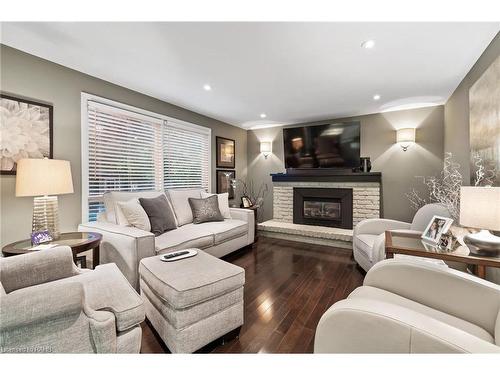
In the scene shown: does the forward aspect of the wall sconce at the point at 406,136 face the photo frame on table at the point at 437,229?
yes

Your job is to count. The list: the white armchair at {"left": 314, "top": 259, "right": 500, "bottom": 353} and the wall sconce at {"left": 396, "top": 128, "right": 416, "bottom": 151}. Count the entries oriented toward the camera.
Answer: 1

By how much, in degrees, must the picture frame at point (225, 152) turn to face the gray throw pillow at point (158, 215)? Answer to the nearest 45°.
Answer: approximately 90° to its right

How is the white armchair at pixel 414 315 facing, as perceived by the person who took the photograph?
facing away from the viewer and to the left of the viewer

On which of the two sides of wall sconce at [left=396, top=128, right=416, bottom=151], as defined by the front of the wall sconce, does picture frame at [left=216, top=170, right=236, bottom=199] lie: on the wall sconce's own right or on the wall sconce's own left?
on the wall sconce's own right

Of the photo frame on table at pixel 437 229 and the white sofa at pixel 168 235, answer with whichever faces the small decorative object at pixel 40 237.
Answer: the photo frame on table

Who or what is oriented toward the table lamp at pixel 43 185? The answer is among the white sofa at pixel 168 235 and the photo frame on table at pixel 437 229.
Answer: the photo frame on table

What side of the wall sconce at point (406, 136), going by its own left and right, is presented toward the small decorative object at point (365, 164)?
right

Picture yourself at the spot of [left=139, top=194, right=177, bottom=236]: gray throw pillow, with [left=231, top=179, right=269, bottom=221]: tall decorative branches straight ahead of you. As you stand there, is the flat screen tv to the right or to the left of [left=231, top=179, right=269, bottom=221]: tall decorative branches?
right

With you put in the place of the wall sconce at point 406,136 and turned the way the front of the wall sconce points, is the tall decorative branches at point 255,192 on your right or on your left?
on your right

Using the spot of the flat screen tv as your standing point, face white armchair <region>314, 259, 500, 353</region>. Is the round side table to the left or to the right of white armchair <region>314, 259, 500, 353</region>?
right

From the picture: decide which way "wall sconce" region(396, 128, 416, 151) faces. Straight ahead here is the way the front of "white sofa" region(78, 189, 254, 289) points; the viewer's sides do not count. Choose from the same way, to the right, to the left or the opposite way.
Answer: to the right
